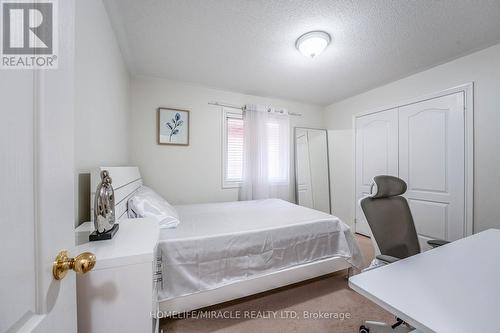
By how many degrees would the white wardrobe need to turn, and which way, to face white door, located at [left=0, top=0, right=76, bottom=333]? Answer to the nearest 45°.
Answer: approximately 45° to its left

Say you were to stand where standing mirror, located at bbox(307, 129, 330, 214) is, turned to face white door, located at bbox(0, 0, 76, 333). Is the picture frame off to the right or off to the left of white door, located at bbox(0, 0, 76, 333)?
right

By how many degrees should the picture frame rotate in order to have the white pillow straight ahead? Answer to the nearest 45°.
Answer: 0° — it already faces it

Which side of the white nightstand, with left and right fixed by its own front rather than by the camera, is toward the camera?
right

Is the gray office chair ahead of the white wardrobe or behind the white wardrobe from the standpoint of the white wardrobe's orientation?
ahead

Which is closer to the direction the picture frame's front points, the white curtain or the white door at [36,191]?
the white door

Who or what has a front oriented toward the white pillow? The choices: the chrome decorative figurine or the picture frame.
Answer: the picture frame

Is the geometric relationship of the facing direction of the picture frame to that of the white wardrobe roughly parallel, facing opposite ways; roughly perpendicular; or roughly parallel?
roughly perpendicular

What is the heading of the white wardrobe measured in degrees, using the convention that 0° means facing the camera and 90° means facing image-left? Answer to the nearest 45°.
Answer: approximately 45°

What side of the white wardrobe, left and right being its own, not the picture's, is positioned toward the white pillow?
front

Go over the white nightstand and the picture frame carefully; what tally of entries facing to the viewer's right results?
1

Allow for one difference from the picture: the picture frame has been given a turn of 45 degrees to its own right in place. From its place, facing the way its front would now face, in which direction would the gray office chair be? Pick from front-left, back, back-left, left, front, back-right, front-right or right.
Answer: left

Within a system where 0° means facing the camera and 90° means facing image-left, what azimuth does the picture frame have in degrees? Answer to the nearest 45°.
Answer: approximately 0°
